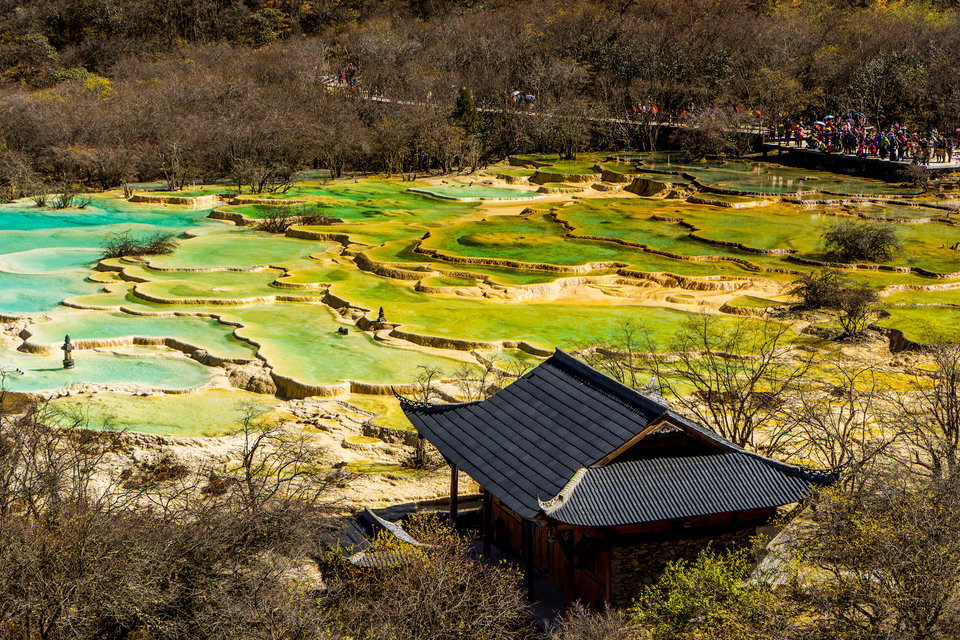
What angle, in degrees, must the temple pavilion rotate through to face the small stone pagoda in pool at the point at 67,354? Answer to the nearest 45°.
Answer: approximately 90° to its right

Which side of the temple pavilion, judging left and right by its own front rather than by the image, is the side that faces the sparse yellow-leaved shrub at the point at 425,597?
front

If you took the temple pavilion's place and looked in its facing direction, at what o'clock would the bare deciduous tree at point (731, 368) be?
The bare deciduous tree is roughly at 5 o'clock from the temple pavilion.

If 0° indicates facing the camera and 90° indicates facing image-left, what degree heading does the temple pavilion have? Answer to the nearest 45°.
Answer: approximately 45°

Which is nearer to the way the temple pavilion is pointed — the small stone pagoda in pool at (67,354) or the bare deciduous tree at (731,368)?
the small stone pagoda in pool

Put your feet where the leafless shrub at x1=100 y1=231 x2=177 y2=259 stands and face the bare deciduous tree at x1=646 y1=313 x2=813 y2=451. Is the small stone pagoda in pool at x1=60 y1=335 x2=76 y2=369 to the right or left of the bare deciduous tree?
right
